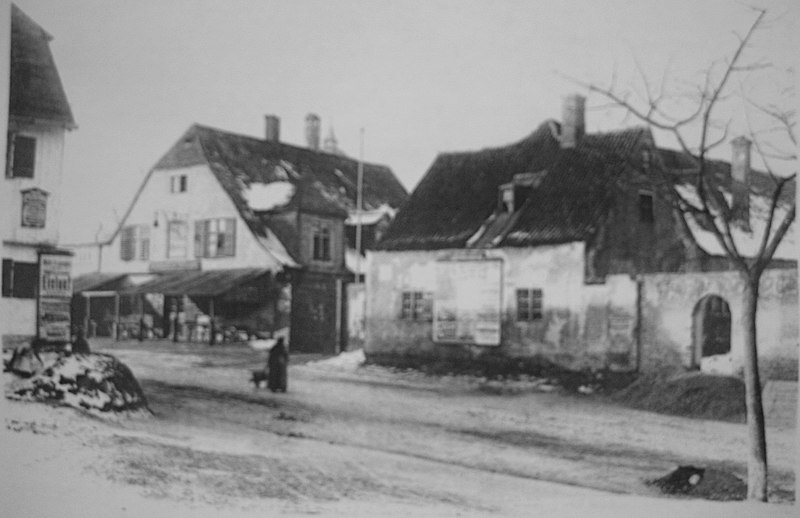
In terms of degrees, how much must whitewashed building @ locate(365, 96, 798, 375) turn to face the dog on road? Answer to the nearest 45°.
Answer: approximately 90° to its right

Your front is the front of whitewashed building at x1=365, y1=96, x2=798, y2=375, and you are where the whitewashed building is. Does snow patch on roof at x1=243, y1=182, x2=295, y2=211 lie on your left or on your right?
on your right

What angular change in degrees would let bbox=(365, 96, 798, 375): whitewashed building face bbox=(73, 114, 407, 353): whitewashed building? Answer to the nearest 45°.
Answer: approximately 90° to its right

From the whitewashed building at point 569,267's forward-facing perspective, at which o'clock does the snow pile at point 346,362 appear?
The snow pile is roughly at 3 o'clock from the whitewashed building.

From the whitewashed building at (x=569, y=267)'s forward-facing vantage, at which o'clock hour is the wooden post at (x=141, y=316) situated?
The wooden post is roughly at 3 o'clock from the whitewashed building.

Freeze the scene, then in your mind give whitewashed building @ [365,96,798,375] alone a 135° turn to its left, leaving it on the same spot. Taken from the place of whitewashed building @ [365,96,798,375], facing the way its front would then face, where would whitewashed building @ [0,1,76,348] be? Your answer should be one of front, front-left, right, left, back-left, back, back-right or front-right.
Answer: back-left

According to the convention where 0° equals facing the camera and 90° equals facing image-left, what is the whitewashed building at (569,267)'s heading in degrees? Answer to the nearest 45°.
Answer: approximately 0°
